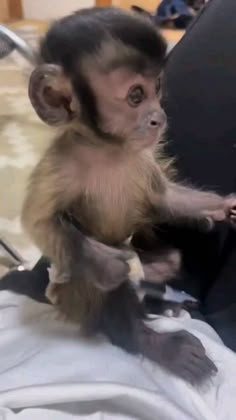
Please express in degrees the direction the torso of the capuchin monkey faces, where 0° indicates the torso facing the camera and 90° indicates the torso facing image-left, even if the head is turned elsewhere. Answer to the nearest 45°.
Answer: approximately 315°
